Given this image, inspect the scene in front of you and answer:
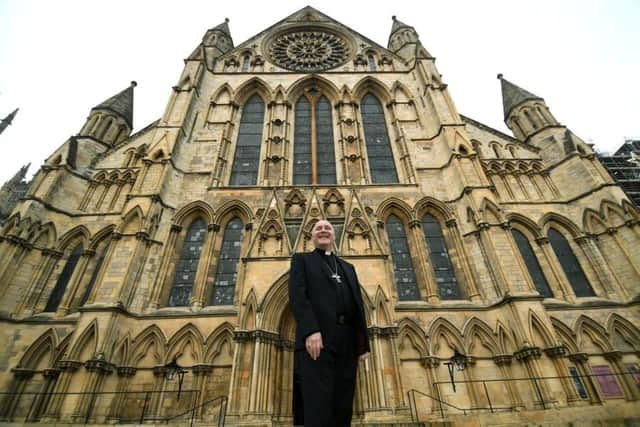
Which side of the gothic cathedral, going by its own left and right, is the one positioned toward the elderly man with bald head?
front

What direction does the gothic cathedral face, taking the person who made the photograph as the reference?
facing the viewer

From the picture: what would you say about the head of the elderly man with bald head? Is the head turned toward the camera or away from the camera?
toward the camera

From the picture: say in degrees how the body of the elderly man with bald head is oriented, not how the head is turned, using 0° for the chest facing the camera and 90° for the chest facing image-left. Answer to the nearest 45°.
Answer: approximately 315°

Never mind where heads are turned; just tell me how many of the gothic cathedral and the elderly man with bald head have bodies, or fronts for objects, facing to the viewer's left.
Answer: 0

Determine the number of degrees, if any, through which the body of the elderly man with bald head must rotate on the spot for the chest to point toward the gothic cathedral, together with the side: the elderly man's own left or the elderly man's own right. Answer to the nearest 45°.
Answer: approximately 135° to the elderly man's own left
